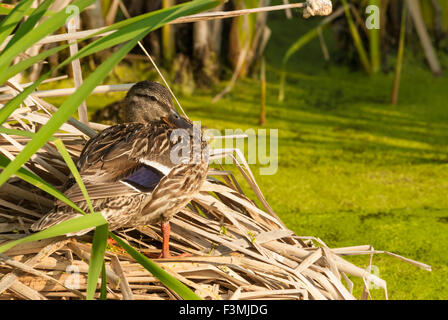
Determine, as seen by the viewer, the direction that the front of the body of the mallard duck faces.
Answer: to the viewer's right

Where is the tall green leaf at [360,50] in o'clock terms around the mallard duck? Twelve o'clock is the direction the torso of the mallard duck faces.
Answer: The tall green leaf is roughly at 10 o'clock from the mallard duck.
